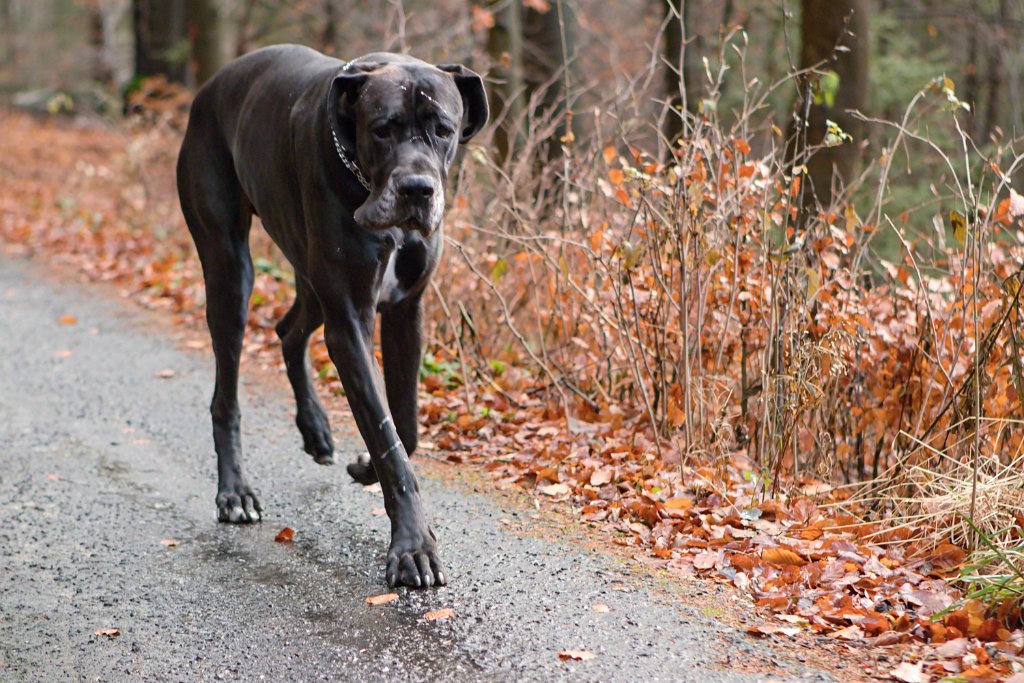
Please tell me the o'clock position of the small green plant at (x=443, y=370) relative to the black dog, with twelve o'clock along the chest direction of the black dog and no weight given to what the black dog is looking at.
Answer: The small green plant is roughly at 8 o'clock from the black dog.

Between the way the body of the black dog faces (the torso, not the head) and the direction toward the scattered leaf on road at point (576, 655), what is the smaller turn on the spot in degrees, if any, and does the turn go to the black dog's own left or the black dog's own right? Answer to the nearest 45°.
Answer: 0° — it already faces it

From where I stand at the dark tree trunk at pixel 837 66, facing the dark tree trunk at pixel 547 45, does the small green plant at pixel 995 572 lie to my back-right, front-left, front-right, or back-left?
back-left

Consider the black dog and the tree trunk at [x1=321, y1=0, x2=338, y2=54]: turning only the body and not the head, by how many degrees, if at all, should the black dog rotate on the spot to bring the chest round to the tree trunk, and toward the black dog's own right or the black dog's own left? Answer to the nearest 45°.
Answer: approximately 135° to the black dog's own left

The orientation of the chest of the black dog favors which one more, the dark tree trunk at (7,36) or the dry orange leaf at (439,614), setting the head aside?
the dry orange leaf

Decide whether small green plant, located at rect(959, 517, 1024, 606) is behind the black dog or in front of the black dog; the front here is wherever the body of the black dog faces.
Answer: in front

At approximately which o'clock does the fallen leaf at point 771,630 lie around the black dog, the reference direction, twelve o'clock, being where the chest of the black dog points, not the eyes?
The fallen leaf is roughly at 12 o'clock from the black dog.

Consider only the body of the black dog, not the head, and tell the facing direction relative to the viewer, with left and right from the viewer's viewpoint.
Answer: facing the viewer and to the right of the viewer

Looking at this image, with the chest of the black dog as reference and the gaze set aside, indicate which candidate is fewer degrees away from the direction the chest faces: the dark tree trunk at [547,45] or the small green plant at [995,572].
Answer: the small green plant

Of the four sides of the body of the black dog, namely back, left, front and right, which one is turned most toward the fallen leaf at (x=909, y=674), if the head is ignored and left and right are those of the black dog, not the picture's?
front

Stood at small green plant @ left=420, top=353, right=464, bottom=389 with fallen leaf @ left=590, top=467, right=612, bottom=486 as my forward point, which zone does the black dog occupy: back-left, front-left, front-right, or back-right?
front-right

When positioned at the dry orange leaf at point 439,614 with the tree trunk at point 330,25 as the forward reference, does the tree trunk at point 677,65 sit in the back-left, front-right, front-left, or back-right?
front-right

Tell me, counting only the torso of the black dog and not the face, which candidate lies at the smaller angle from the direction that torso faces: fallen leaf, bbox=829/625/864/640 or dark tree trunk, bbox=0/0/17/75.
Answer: the fallen leaf

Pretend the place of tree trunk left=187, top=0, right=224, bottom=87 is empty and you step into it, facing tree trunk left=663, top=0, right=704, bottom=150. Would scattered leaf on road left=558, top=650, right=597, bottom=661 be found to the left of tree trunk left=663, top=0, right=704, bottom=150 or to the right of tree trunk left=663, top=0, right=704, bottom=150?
right
